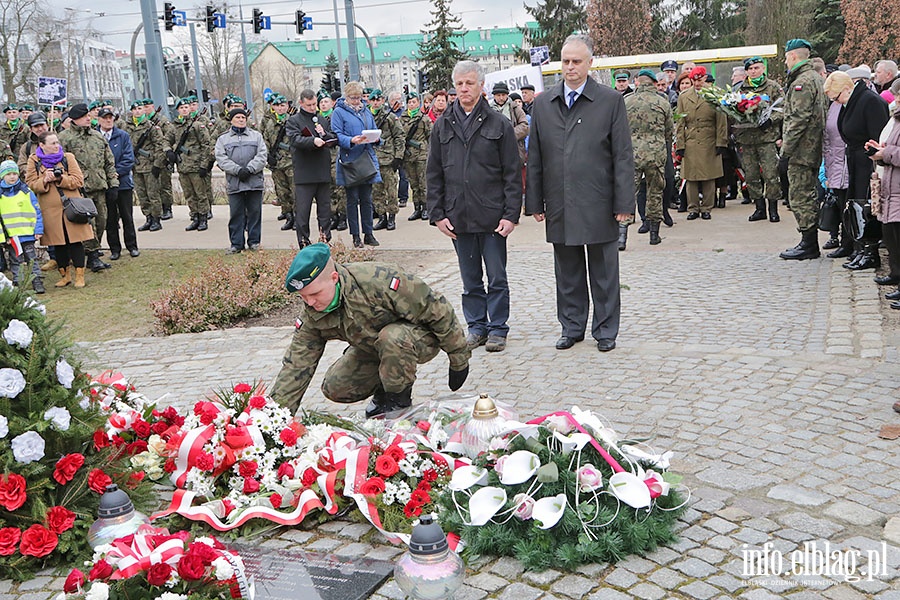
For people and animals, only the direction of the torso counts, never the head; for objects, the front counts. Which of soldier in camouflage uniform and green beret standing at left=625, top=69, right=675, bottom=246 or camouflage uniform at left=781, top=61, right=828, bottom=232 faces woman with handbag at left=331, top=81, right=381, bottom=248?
the camouflage uniform

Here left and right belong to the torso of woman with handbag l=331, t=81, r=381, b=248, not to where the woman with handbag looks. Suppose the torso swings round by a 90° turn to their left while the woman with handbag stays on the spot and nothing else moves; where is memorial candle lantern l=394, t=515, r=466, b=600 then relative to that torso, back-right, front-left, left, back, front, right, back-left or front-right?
back-right

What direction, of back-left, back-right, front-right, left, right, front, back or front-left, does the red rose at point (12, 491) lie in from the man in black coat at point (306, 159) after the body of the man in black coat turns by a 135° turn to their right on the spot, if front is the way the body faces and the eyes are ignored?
left

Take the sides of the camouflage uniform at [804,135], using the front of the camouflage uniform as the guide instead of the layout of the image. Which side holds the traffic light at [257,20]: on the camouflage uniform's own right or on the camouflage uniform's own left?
on the camouflage uniform's own right

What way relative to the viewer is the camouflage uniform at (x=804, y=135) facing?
to the viewer's left

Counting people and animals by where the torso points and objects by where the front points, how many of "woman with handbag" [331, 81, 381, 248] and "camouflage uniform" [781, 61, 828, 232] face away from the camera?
0

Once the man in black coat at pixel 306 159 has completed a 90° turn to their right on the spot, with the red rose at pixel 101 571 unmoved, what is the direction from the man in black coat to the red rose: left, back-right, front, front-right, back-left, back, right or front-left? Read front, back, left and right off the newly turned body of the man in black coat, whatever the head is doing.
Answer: front-left

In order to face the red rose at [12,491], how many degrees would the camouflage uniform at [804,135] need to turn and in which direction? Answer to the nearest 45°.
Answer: approximately 90° to its left

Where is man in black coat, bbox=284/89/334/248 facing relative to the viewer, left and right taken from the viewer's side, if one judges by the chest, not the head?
facing the viewer and to the right of the viewer
